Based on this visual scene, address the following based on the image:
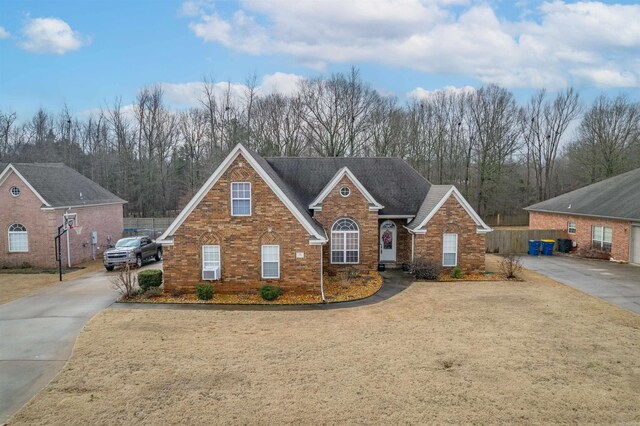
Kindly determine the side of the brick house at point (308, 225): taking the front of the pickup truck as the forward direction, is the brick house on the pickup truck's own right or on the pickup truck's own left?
on the pickup truck's own left

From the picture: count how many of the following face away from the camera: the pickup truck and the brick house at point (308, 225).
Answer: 0

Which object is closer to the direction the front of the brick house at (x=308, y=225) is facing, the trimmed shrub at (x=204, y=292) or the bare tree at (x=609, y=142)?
the trimmed shrub

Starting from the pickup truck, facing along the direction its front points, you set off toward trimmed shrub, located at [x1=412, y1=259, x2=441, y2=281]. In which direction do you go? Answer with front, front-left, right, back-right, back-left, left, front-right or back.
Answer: left

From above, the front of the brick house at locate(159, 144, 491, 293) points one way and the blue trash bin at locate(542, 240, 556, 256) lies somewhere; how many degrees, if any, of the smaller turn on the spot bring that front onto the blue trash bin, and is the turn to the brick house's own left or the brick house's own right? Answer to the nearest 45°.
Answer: approximately 135° to the brick house's own left

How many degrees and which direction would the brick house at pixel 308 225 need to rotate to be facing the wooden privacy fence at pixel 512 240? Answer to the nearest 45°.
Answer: approximately 135° to its left

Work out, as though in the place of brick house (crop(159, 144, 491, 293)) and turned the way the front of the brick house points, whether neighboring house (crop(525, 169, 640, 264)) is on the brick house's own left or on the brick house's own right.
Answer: on the brick house's own left

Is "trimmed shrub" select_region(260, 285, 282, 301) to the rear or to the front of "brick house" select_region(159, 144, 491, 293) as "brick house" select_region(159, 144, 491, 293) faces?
to the front

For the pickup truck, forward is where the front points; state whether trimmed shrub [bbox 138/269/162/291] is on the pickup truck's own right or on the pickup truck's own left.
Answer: on the pickup truck's own left

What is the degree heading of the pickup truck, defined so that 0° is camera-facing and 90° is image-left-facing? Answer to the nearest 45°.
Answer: approximately 45°

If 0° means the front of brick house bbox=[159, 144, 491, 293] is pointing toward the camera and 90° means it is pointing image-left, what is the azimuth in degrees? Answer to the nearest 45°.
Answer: approximately 0°
